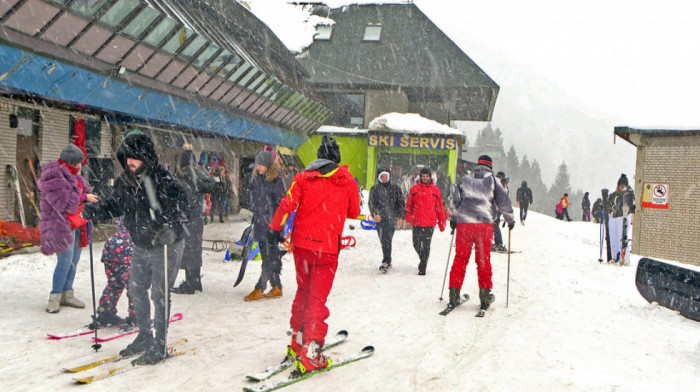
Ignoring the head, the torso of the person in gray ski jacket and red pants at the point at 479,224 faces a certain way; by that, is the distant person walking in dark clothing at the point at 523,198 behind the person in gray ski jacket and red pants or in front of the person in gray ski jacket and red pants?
in front

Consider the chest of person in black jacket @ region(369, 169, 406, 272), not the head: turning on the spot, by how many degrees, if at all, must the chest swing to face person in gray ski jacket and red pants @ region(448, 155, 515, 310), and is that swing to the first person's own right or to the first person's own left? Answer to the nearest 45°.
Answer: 0° — they already face them

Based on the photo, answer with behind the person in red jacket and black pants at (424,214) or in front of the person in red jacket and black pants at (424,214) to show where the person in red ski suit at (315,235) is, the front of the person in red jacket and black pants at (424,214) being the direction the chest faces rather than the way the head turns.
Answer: in front

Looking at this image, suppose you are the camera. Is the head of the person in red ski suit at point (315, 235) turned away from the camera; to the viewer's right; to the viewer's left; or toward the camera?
away from the camera

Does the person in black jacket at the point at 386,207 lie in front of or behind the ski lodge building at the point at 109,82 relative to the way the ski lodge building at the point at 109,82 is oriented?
in front

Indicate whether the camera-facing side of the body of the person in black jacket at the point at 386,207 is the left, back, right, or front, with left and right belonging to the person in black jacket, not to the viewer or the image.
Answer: front

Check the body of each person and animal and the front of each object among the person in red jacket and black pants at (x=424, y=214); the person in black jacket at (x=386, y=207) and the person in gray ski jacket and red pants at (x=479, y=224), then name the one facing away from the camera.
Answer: the person in gray ski jacket and red pants at (x=479, y=224)

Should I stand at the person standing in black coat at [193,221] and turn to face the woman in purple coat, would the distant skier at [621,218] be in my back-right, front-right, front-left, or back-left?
back-left

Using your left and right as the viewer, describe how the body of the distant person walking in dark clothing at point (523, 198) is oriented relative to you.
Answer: facing away from the viewer

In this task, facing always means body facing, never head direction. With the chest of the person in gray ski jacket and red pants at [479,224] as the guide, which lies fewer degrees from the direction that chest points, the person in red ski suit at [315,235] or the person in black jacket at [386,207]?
the person in black jacket

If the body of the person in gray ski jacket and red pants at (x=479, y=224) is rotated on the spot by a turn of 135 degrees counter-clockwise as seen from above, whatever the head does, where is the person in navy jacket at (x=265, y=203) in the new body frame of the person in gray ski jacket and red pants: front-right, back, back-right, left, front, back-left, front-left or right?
front-right

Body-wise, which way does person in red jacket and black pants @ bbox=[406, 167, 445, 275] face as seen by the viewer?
toward the camera

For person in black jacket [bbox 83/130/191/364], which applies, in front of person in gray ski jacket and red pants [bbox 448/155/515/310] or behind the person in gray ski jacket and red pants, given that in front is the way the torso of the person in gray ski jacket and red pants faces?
behind

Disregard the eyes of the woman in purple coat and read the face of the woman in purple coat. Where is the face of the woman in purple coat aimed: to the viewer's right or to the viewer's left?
to the viewer's right

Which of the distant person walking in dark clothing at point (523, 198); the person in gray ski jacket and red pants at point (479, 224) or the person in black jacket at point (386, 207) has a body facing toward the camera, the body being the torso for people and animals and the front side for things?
the person in black jacket

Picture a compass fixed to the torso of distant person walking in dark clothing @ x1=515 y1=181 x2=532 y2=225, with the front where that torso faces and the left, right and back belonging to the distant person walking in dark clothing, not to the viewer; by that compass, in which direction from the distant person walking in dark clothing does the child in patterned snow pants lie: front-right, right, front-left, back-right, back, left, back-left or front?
back

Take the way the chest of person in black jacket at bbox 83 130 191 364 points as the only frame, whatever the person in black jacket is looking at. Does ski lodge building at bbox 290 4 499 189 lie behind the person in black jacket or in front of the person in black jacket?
behind

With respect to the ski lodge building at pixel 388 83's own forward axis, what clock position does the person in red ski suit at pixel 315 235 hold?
The person in red ski suit is roughly at 12 o'clock from the ski lodge building.

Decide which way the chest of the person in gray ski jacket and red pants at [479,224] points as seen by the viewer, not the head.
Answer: away from the camera
